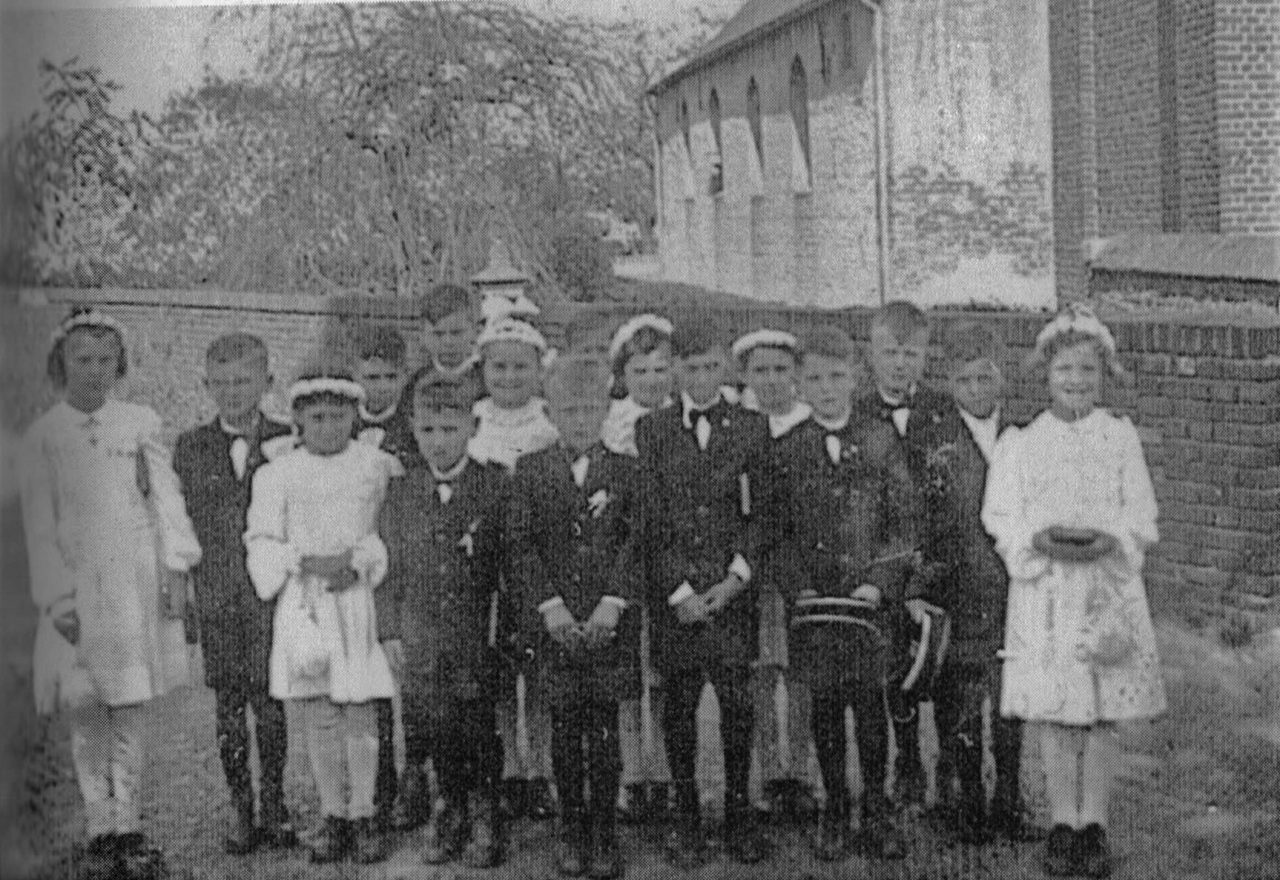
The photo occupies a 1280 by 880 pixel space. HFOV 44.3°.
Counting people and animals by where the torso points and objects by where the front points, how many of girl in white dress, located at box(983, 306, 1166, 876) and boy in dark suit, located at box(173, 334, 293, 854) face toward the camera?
2

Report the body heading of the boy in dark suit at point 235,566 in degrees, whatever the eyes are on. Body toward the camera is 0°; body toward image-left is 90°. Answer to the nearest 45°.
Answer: approximately 0°

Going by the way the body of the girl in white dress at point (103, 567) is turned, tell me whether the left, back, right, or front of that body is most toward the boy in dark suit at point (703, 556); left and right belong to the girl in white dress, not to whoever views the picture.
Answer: left

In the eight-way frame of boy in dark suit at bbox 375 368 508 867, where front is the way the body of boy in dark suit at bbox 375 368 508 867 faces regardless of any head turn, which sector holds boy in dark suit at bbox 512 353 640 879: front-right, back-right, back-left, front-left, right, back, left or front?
left

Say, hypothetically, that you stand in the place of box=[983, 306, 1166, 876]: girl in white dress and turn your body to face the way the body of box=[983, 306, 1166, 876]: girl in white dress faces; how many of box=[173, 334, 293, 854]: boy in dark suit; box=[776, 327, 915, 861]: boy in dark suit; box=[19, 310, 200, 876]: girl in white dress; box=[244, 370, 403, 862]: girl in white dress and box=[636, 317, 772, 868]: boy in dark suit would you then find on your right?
5

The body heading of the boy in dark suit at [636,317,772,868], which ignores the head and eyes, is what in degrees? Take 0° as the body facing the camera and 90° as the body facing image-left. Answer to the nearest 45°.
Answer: approximately 0°

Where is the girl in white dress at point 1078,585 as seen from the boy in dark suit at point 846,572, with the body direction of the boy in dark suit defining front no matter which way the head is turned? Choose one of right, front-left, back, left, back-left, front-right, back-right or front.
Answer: left

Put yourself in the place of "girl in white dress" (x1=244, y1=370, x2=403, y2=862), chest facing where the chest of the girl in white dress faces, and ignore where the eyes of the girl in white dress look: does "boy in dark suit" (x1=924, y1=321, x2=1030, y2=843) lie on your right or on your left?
on your left

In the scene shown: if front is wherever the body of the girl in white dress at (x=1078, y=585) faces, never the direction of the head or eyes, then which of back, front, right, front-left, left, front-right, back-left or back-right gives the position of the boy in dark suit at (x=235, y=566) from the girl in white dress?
right
